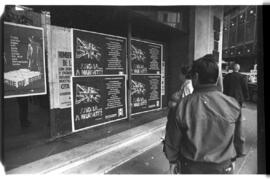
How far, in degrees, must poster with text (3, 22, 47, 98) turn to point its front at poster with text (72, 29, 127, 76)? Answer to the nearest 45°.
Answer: approximately 90° to its left

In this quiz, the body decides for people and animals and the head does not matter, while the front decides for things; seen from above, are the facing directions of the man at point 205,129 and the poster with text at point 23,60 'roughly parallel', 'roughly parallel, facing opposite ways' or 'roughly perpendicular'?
roughly perpendicular

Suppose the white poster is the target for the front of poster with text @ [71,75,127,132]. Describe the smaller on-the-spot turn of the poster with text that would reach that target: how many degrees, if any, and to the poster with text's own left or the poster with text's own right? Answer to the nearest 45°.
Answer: approximately 90° to the poster with text's own right

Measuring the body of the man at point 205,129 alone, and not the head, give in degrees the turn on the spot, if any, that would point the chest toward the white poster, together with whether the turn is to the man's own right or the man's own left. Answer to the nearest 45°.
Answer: approximately 45° to the man's own left

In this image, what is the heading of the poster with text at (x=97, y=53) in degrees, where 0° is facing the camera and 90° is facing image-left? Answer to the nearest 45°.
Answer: approximately 315°

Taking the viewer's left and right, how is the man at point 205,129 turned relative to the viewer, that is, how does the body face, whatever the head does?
facing away from the viewer

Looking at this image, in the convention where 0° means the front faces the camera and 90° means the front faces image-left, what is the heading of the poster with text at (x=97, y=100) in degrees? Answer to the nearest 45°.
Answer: approximately 315°
